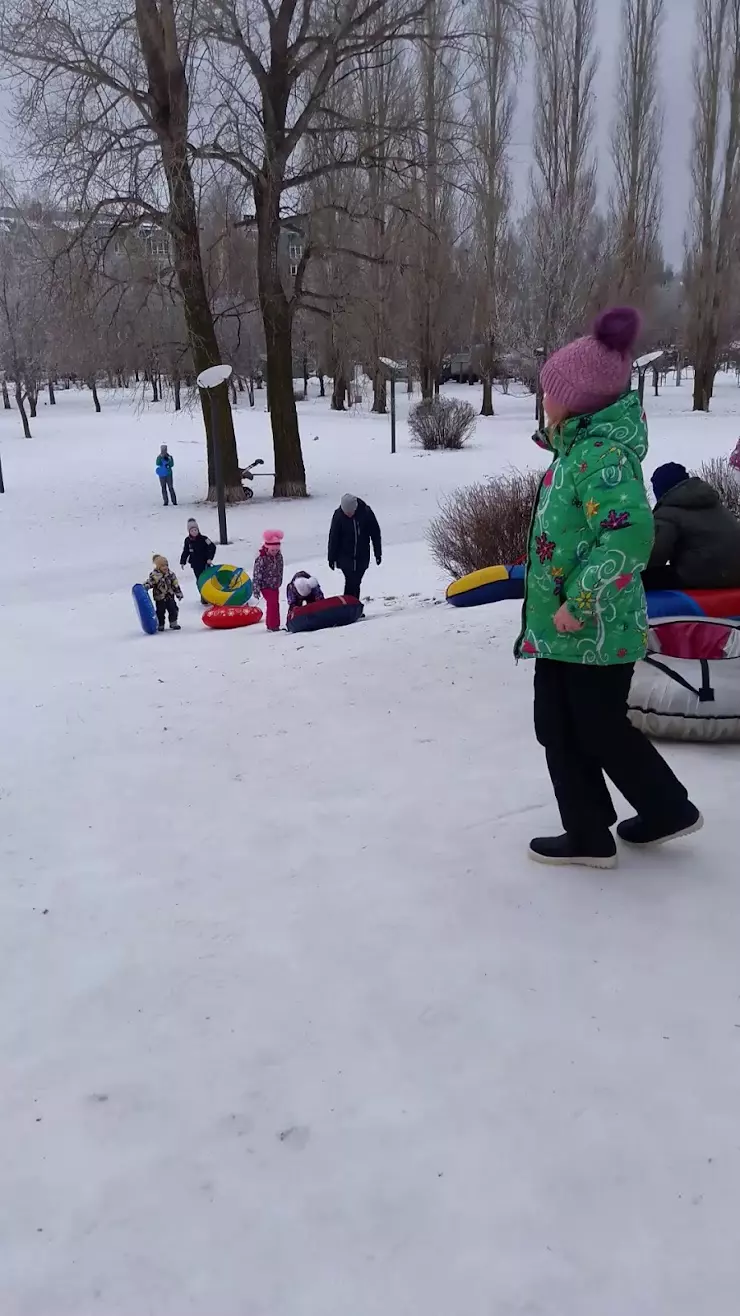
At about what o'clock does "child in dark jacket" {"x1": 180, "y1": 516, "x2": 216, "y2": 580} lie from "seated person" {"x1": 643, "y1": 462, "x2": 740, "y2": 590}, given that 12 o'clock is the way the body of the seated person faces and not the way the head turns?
The child in dark jacket is roughly at 12 o'clock from the seated person.

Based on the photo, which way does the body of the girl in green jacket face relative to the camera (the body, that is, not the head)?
to the viewer's left

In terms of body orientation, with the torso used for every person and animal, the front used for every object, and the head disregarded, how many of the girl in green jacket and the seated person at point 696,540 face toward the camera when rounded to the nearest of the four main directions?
0

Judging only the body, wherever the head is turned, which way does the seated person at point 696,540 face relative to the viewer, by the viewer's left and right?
facing away from the viewer and to the left of the viewer

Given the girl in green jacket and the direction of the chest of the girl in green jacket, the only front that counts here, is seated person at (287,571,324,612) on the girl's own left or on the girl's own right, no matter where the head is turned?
on the girl's own right

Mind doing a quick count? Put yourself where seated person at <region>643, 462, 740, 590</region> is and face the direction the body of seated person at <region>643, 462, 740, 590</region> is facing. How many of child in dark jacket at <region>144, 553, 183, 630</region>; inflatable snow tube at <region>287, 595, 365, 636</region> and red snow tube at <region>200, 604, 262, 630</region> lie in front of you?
3

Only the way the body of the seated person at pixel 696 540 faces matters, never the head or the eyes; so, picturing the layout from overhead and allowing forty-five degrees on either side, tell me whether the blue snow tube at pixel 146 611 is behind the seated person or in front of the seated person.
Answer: in front

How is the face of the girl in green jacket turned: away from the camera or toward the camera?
away from the camera

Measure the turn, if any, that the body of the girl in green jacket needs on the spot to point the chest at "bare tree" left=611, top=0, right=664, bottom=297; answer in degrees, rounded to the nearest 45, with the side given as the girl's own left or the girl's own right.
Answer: approximately 90° to the girl's own right

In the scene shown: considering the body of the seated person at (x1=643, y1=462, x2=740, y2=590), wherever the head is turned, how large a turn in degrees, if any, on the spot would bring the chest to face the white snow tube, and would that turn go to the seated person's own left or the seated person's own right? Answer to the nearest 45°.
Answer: approximately 135° to the seated person's own left

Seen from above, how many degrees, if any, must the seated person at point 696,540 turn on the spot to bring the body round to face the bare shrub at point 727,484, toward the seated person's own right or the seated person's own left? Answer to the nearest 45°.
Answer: approximately 45° to the seated person's own right
